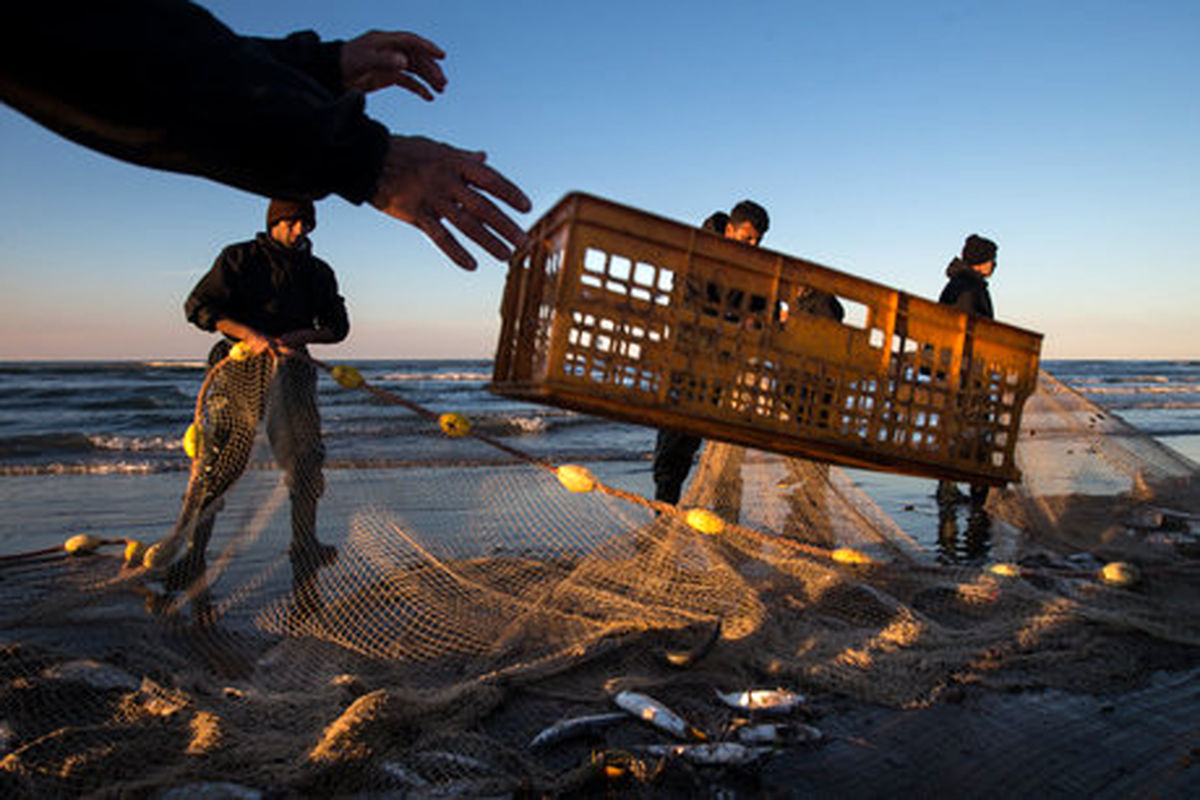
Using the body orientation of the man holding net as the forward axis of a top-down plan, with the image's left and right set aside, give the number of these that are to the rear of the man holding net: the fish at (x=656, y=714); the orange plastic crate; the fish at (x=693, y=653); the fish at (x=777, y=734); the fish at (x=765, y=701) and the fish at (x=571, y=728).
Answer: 0

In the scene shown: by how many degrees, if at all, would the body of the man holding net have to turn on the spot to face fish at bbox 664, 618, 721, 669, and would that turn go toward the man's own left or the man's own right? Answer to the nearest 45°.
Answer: approximately 45° to the man's own left

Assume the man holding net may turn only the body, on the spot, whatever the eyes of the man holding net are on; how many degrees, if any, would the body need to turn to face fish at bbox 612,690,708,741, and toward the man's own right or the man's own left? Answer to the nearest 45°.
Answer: approximately 45° to the man's own left

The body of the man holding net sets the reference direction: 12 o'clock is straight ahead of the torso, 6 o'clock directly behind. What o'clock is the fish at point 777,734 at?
The fish is roughly at 11 o'clock from the man holding net.

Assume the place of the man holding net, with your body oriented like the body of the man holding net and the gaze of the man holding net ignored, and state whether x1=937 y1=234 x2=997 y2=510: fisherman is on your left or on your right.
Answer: on your left

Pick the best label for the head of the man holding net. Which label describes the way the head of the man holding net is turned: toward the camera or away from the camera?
toward the camera

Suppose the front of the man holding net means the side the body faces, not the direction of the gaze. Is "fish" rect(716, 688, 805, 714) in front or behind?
in front

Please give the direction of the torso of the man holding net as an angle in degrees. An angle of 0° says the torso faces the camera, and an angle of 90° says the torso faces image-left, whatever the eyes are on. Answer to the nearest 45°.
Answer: approximately 0°
